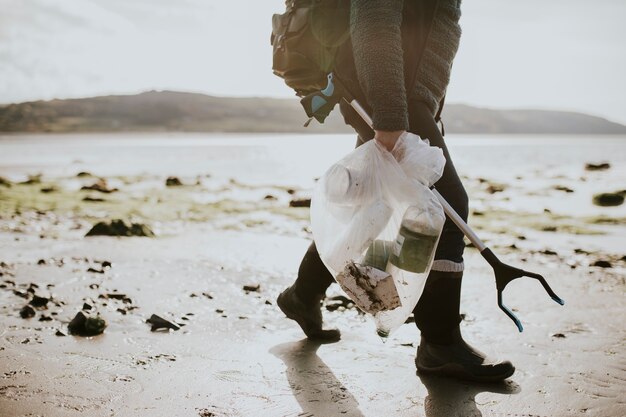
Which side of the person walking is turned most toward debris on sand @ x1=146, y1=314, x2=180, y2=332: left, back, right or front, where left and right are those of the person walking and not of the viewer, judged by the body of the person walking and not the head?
back

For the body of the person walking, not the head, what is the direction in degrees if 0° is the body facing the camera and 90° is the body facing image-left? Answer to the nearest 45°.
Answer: approximately 270°

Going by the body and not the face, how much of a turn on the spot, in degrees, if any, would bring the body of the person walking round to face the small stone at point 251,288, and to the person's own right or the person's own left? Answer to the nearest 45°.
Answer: approximately 135° to the person's own left

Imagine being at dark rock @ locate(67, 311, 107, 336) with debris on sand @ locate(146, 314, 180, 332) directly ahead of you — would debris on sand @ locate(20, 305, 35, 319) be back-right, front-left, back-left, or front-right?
back-left

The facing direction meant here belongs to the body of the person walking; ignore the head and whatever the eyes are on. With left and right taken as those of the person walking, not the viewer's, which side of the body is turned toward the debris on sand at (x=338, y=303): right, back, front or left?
left

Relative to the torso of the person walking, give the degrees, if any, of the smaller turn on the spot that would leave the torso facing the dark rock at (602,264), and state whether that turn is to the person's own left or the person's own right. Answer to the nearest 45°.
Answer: approximately 45° to the person's own left

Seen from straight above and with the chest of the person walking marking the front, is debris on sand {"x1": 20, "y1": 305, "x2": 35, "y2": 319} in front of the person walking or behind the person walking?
behind

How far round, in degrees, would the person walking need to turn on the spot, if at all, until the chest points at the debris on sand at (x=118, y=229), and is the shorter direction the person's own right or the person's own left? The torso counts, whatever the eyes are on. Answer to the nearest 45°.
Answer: approximately 135° to the person's own left
